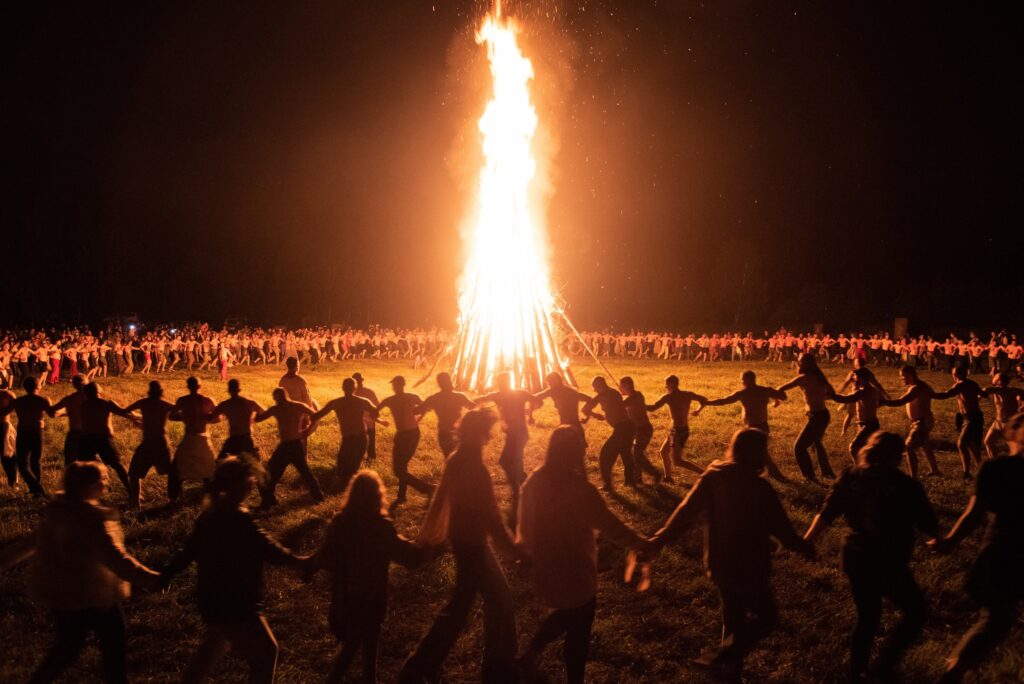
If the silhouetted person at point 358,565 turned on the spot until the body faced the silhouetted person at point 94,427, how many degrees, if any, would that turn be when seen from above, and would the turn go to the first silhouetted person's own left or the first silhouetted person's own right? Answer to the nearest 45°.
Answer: approximately 45° to the first silhouetted person's own left

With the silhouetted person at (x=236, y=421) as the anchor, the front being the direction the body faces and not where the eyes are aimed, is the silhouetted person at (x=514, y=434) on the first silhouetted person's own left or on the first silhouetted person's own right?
on the first silhouetted person's own right

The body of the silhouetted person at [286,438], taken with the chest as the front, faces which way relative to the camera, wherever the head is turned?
away from the camera

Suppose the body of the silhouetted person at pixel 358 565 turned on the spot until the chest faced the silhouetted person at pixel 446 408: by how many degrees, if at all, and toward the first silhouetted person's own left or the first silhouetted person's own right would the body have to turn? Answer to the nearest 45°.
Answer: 0° — they already face them

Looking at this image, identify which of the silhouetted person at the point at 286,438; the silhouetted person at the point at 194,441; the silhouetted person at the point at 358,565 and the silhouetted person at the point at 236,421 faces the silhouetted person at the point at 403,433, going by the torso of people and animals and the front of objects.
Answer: the silhouetted person at the point at 358,565

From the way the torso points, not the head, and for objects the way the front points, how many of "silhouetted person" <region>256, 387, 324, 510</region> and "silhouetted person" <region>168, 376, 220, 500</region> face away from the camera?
2

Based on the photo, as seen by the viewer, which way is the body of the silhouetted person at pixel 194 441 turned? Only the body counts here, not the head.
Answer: away from the camera

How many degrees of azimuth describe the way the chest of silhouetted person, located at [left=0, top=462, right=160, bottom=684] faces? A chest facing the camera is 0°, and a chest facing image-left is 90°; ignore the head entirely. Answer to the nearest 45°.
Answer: approximately 225°

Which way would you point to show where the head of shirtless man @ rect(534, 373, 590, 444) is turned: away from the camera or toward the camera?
away from the camera

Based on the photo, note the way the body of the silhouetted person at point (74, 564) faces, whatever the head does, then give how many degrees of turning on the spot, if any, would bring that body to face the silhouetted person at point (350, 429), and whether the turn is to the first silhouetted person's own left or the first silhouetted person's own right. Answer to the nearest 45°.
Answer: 0° — they already face them

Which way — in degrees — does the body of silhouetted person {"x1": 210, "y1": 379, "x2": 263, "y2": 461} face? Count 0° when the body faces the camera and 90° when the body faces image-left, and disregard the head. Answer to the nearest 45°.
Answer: approximately 180°

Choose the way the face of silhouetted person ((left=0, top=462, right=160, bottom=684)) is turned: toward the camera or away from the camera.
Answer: away from the camera
